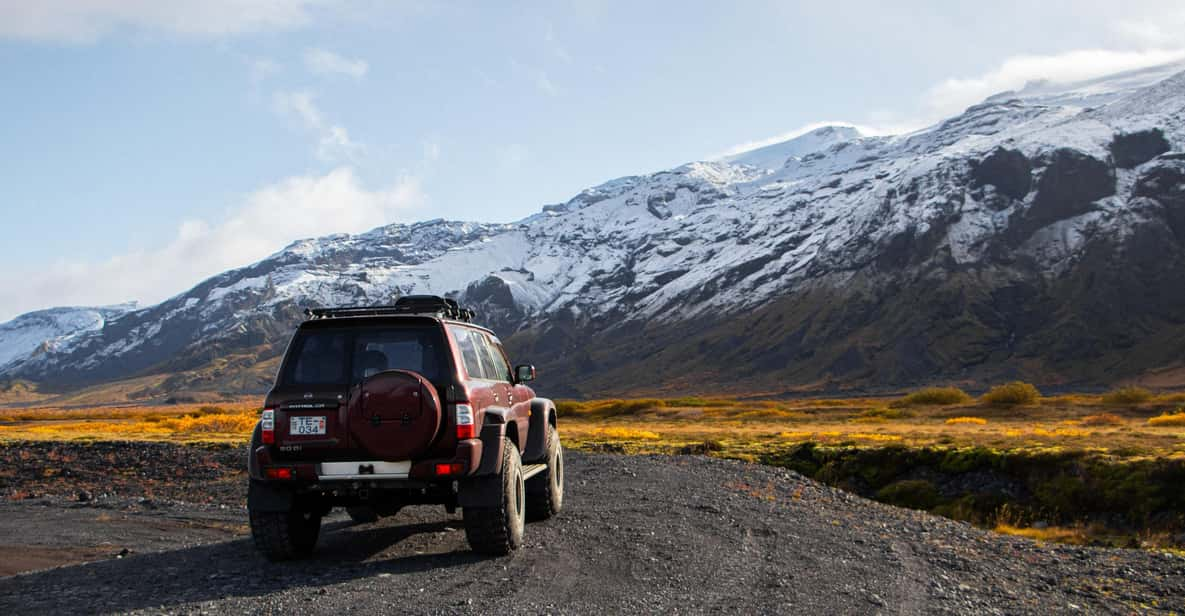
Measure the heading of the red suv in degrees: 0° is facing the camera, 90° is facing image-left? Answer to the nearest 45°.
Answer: approximately 225°

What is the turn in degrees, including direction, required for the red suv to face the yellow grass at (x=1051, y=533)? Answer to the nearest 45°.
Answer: approximately 45° to its right
